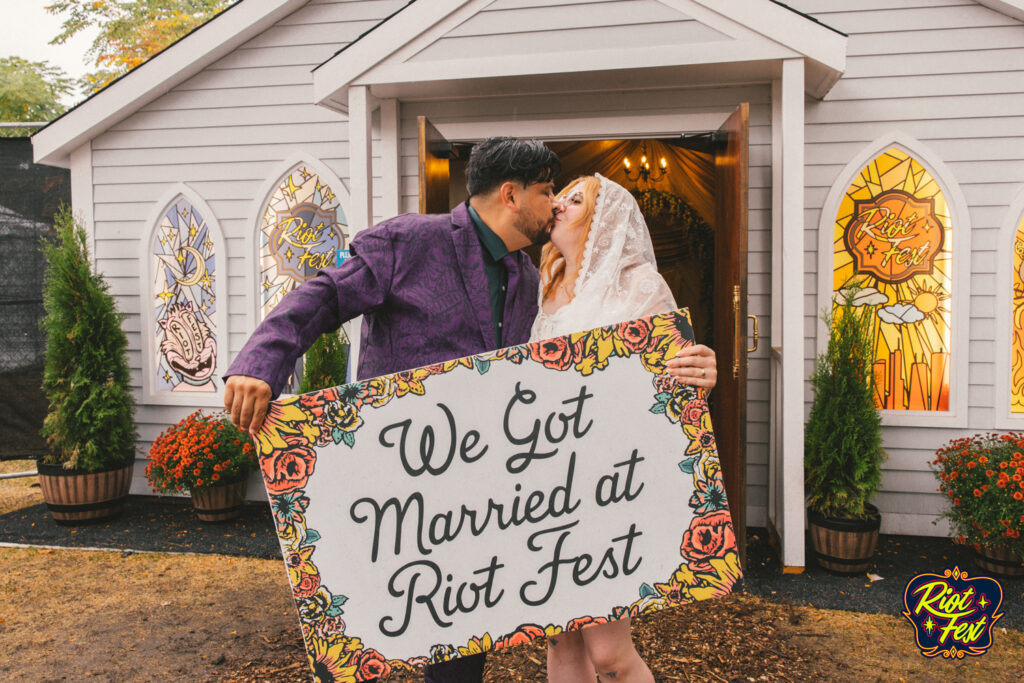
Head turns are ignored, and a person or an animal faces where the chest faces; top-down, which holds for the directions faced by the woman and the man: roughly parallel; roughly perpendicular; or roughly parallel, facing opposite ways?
roughly perpendicular

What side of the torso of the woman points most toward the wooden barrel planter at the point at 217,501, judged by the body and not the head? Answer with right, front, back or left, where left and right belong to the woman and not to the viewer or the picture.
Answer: right

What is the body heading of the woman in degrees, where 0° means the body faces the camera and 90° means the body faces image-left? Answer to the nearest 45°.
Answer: approximately 45°

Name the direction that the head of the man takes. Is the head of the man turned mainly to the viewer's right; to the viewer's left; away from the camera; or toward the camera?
to the viewer's right

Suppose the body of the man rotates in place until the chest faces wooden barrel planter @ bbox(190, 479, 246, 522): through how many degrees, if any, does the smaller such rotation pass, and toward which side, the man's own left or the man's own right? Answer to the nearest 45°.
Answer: approximately 180°

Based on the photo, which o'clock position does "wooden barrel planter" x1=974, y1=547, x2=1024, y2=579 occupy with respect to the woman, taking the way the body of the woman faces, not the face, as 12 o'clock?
The wooden barrel planter is roughly at 6 o'clock from the woman.
